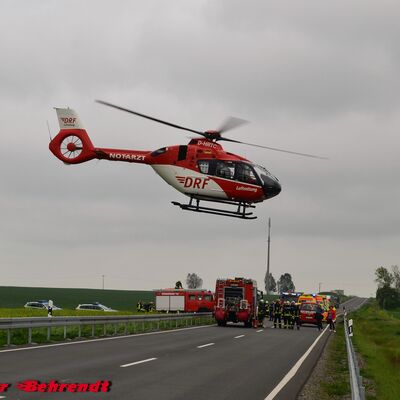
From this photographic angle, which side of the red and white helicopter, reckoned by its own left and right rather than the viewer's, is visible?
right

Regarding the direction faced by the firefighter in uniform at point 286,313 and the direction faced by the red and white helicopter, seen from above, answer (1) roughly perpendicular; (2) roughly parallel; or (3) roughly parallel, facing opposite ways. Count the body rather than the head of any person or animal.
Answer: roughly perpendicular
